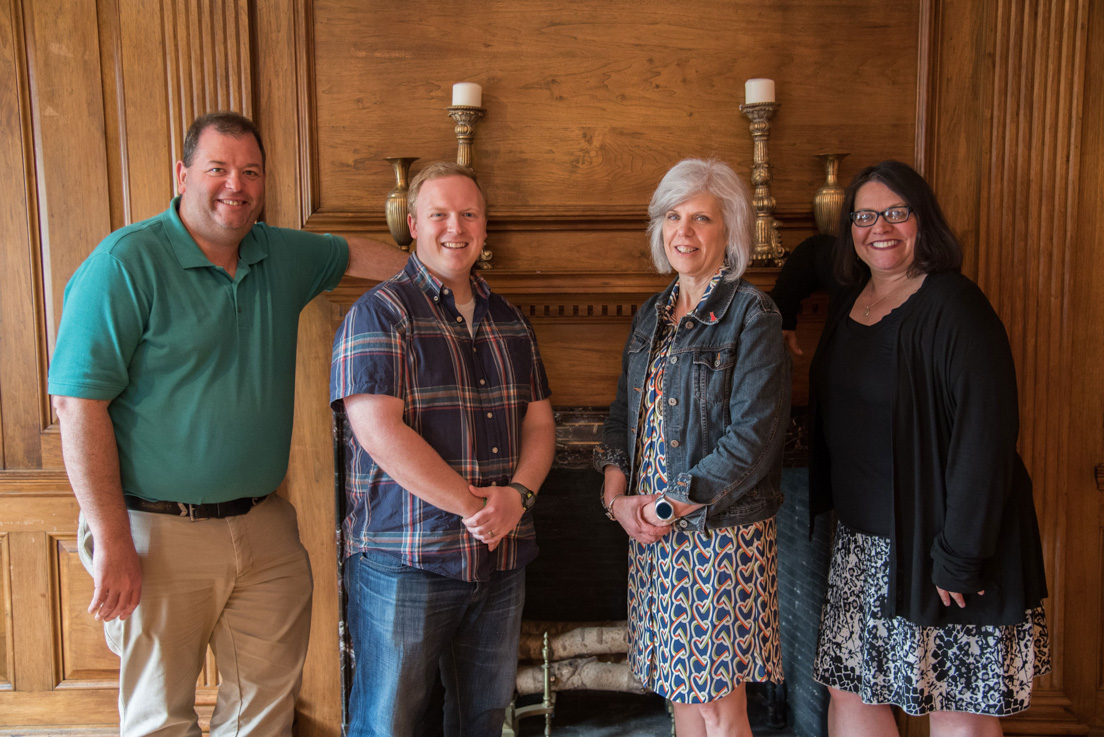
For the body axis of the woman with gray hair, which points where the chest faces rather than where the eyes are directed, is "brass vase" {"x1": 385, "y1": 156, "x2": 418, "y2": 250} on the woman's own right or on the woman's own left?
on the woman's own right

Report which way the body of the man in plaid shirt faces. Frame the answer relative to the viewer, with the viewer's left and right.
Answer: facing the viewer and to the right of the viewer

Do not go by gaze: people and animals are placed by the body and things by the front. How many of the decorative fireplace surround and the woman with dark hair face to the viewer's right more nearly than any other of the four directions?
0

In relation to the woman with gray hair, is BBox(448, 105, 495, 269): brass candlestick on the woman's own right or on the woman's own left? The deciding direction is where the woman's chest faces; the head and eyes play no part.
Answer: on the woman's own right

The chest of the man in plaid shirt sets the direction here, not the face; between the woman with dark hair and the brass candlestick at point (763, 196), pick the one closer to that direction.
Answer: the woman with dark hair

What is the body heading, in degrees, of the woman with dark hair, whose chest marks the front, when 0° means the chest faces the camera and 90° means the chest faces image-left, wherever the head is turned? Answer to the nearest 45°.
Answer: approximately 45°
